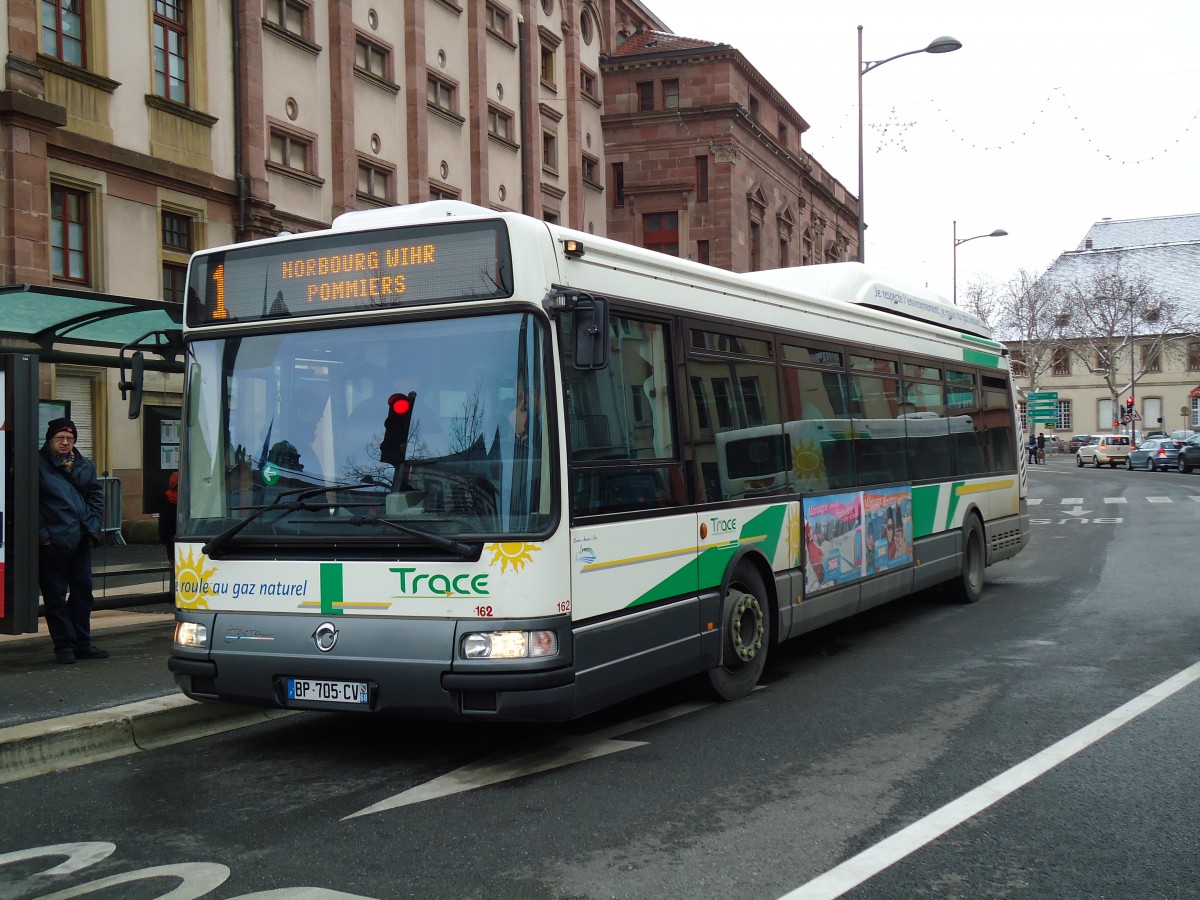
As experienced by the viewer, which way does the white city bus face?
facing the viewer and to the left of the viewer

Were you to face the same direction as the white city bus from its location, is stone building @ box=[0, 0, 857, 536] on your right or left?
on your right

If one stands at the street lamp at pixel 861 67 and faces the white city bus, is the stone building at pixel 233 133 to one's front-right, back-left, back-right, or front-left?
front-right

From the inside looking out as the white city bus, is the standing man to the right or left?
on its right

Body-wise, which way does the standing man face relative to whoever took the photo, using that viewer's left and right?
facing the viewer and to the right of the viewer

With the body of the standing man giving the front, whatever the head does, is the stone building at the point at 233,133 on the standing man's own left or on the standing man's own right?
on the standing man's own left

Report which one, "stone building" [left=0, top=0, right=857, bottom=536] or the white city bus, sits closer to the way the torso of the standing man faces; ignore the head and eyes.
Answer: the white city bus

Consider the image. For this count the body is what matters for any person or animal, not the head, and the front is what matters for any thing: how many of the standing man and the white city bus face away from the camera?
0

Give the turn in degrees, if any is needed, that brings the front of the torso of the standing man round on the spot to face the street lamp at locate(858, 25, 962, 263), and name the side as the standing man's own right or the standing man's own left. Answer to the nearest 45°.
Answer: approximately 90° to the standing man's own left
